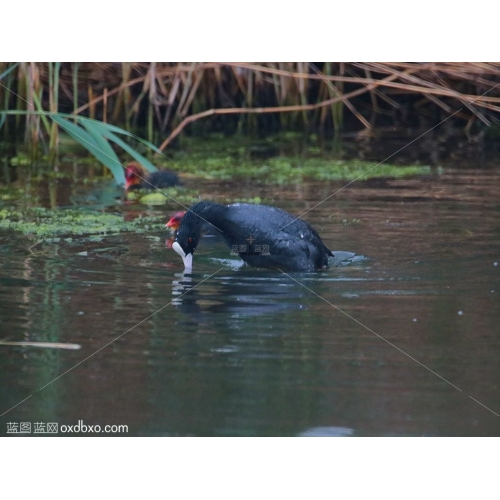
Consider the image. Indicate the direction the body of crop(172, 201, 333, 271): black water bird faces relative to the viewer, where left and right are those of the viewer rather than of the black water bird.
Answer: facing to the left of the viewer

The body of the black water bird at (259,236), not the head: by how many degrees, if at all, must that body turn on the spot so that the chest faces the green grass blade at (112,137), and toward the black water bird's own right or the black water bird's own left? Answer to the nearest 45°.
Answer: approximately 45° to the black water bird's own right

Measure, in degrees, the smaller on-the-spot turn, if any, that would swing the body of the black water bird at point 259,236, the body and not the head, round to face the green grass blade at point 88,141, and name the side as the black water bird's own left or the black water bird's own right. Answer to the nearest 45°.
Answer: approximately 45° to the black water bird's own right

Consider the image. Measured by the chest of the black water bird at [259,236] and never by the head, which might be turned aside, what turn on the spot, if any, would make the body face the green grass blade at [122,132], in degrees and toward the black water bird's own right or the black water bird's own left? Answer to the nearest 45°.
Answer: approximately 45° to the black water bird's own right

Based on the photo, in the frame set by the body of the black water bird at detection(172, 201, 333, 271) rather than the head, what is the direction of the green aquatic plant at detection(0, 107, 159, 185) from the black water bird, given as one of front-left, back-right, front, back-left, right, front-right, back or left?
front-right
